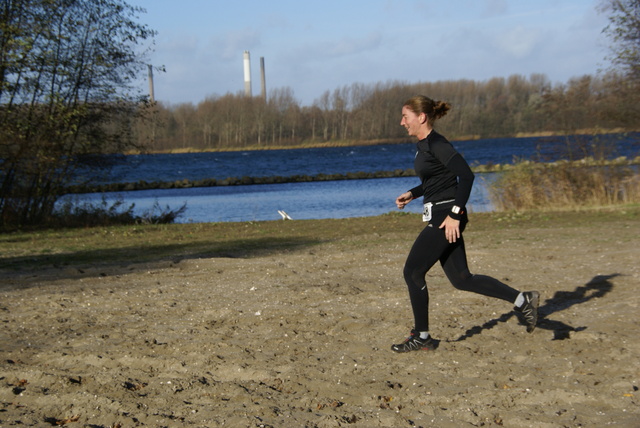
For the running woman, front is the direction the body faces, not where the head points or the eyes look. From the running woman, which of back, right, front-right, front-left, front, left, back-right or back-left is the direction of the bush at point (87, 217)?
front-right

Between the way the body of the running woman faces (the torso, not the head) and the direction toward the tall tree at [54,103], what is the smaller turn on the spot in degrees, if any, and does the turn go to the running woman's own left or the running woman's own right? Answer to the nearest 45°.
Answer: approximately 45° to the running woman's own right

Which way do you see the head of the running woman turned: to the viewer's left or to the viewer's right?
to the viewer's left

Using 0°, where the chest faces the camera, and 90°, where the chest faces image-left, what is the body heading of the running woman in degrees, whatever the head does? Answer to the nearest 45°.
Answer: approximately 90°
